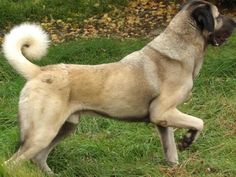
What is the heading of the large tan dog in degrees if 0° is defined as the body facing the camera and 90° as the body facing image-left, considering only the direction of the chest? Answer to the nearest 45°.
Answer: approximately 270°
